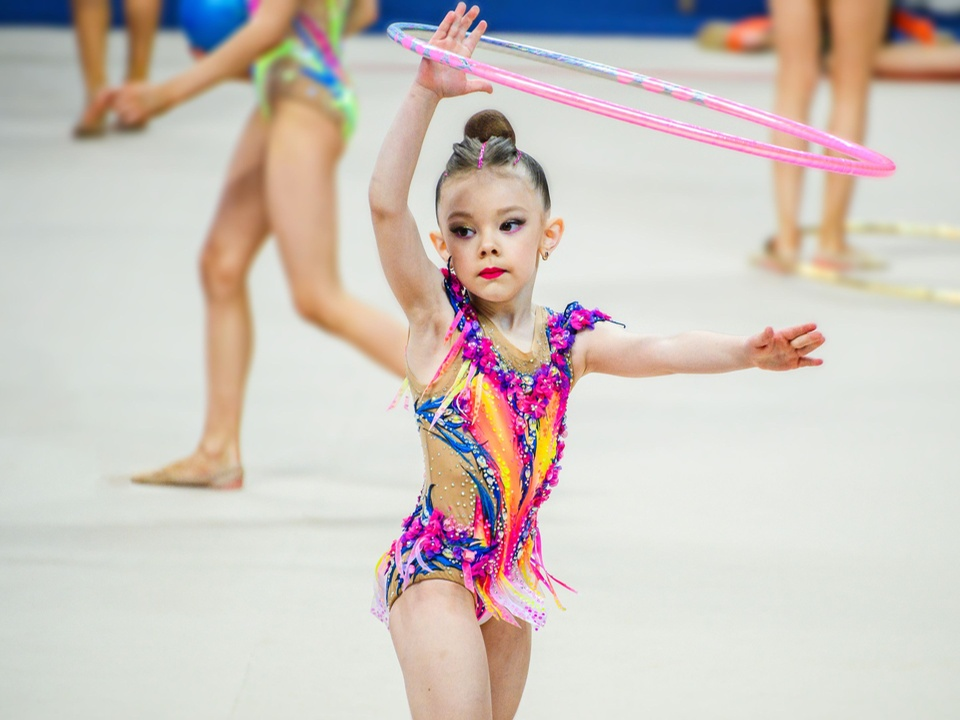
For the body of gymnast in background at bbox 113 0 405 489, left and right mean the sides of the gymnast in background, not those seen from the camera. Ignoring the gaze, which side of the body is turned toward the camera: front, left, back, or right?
left

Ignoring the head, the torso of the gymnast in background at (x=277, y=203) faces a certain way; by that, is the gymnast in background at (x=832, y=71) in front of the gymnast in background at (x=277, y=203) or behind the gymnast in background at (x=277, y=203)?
behind

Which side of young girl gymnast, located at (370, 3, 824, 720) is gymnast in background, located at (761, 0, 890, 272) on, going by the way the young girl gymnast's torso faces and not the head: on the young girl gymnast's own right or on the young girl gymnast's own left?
on the young girl gymnast's own left

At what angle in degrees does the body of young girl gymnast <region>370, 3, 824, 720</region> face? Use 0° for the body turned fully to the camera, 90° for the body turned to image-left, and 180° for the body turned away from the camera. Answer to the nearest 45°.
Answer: approximately 315°

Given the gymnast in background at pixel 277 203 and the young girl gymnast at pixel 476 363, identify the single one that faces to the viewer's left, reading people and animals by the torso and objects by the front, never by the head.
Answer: the gymnast in background

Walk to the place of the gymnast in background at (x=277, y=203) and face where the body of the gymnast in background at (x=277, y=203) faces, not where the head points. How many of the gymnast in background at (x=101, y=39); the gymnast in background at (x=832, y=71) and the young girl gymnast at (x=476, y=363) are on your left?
1

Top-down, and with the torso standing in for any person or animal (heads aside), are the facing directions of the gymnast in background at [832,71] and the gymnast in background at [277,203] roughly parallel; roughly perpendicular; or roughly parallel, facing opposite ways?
roughly perpendicular
